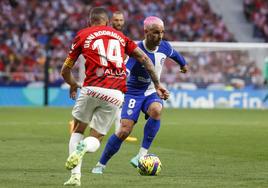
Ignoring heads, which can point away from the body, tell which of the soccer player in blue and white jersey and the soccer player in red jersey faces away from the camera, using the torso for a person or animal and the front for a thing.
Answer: the soccer player in red jersey

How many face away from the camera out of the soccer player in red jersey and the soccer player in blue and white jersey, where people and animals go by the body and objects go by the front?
1

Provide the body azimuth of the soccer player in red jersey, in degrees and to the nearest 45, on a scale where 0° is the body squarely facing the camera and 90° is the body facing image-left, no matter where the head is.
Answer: approximately 180°

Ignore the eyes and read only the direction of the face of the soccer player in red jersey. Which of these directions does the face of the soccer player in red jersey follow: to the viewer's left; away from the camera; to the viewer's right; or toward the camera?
away from the camera

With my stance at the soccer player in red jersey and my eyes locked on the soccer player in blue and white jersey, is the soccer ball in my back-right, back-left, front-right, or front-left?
front-right

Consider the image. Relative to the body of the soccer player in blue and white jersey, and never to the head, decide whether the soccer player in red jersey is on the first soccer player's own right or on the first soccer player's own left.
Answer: on the first soccer player's own right

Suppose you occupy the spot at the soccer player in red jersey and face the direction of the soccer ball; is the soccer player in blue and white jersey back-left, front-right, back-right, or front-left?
front-left
